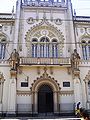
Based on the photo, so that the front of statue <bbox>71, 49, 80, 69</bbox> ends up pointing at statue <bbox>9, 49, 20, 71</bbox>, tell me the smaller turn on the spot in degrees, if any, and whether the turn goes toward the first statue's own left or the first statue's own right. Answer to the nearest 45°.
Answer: approximately 90° to the first statue's own right

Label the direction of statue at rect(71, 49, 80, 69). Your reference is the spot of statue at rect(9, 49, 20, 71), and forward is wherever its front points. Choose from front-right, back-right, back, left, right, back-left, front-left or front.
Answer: left

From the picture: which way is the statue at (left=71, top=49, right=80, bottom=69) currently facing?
toward the camera

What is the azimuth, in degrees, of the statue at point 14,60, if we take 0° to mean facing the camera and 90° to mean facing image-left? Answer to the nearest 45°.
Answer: approximately 0°

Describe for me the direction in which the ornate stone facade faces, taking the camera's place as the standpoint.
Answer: facing the viewer

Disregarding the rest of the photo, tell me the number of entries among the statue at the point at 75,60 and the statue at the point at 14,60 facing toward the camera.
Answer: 2

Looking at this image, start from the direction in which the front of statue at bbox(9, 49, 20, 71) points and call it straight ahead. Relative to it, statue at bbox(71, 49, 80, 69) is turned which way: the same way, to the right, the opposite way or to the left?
the same way
